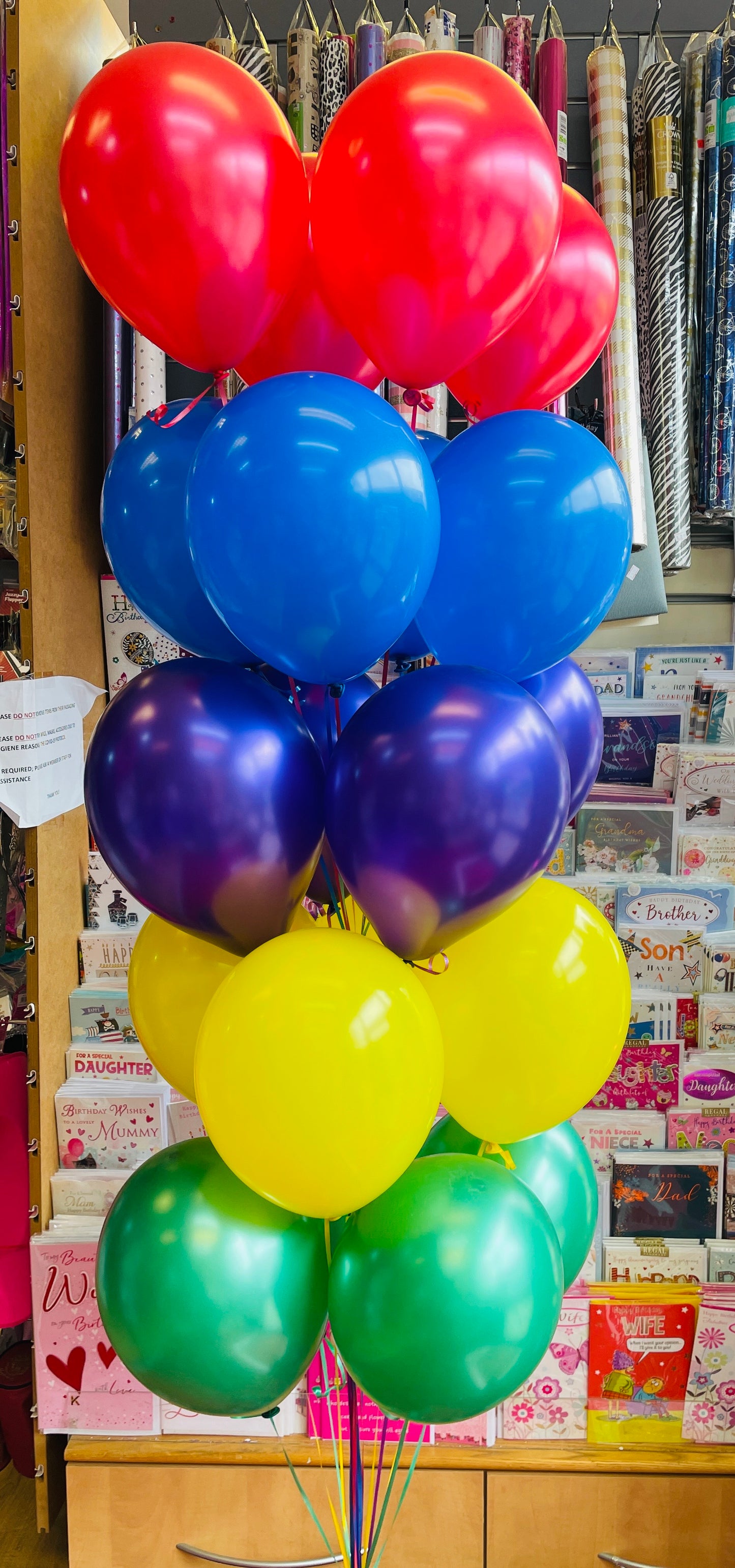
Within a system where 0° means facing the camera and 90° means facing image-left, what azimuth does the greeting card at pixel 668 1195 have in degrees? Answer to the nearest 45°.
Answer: approximately 0°

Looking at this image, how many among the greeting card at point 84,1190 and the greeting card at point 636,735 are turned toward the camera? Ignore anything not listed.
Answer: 2

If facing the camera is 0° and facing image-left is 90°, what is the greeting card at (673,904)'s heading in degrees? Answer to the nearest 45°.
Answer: approximately 0°
